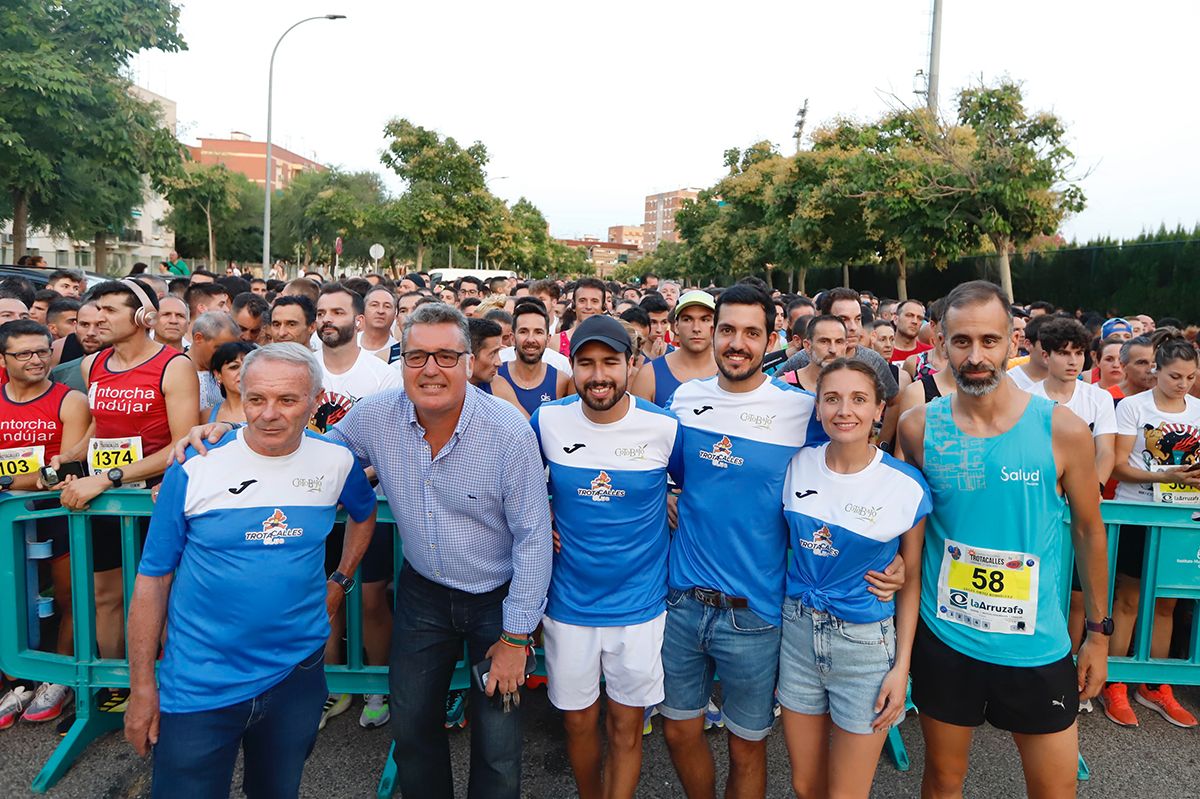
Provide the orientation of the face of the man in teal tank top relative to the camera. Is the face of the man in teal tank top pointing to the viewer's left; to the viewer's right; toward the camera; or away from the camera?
toward the camera

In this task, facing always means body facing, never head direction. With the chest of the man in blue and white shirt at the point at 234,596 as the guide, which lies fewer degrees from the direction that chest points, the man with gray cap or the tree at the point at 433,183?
the man with gray cap

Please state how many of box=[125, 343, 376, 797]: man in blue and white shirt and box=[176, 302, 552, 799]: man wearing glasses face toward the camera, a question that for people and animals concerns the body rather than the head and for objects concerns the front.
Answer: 2

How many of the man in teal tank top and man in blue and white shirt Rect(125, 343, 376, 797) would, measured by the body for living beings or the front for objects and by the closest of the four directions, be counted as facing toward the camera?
2

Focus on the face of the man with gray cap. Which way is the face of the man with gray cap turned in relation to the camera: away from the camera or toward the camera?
toward the camera

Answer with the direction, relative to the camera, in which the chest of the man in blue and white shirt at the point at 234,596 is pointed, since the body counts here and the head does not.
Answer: toward the camera

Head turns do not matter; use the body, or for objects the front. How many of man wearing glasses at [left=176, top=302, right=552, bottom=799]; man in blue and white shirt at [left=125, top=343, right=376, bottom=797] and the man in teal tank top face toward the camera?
3

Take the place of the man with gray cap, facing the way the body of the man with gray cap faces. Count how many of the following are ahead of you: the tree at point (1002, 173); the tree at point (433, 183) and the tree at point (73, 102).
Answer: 0

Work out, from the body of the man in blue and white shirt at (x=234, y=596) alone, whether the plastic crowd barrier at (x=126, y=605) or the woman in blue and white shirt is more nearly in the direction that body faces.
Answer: the woman in blue and white shirt

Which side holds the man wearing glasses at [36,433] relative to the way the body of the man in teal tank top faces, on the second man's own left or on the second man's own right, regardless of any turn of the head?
on the second man's own right

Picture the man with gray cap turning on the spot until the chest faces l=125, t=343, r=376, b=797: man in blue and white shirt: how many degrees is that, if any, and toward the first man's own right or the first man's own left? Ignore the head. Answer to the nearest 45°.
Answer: approximately 90° to the first man's own right

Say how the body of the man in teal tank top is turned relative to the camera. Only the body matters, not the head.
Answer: toward the camera

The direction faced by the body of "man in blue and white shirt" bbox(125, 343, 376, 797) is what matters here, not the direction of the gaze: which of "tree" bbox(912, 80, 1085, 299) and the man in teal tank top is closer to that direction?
the man in teal tank top

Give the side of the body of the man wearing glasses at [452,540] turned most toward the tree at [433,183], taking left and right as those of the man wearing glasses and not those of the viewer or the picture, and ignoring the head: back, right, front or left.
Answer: back
